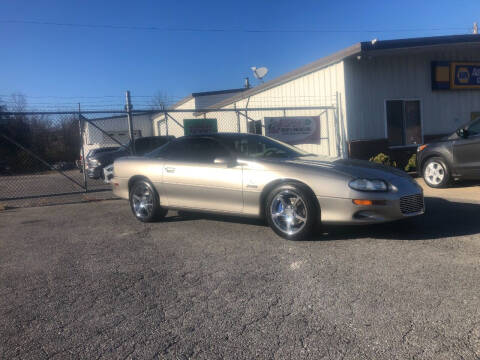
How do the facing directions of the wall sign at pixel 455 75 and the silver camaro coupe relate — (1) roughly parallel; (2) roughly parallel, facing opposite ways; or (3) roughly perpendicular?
roughly perpendicular

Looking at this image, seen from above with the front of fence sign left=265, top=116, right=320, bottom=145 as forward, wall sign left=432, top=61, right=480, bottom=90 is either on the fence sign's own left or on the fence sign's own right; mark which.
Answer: on the fence sign's own left

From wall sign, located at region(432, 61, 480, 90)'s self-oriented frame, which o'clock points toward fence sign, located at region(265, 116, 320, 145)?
fence sign, located at region(265, 116, 320, 145) is roughly at 2 o'clock from wall sign, located at region(432, 61, 480, 90).

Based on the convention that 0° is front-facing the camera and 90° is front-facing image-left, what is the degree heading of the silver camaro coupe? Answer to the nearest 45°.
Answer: approximately 315°

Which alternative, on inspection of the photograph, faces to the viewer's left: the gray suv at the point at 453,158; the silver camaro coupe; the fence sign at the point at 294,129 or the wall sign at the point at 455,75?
the gray suv

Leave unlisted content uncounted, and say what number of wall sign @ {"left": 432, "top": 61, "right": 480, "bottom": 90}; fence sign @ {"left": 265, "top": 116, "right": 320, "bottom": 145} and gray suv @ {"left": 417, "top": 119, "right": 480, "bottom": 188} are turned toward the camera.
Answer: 2

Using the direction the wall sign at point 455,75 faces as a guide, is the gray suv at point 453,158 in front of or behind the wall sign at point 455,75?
in front

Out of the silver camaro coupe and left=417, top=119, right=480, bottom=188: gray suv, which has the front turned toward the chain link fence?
the gray suv

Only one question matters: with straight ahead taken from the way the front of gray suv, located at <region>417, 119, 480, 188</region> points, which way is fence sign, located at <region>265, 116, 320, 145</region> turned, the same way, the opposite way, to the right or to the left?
to the left

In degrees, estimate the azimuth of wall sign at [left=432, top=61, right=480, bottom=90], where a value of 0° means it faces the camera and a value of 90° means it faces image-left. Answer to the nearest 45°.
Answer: approximately 0°

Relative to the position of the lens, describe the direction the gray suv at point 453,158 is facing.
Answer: facing to the left of the viewer

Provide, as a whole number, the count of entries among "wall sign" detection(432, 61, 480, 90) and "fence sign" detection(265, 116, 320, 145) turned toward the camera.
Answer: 2
